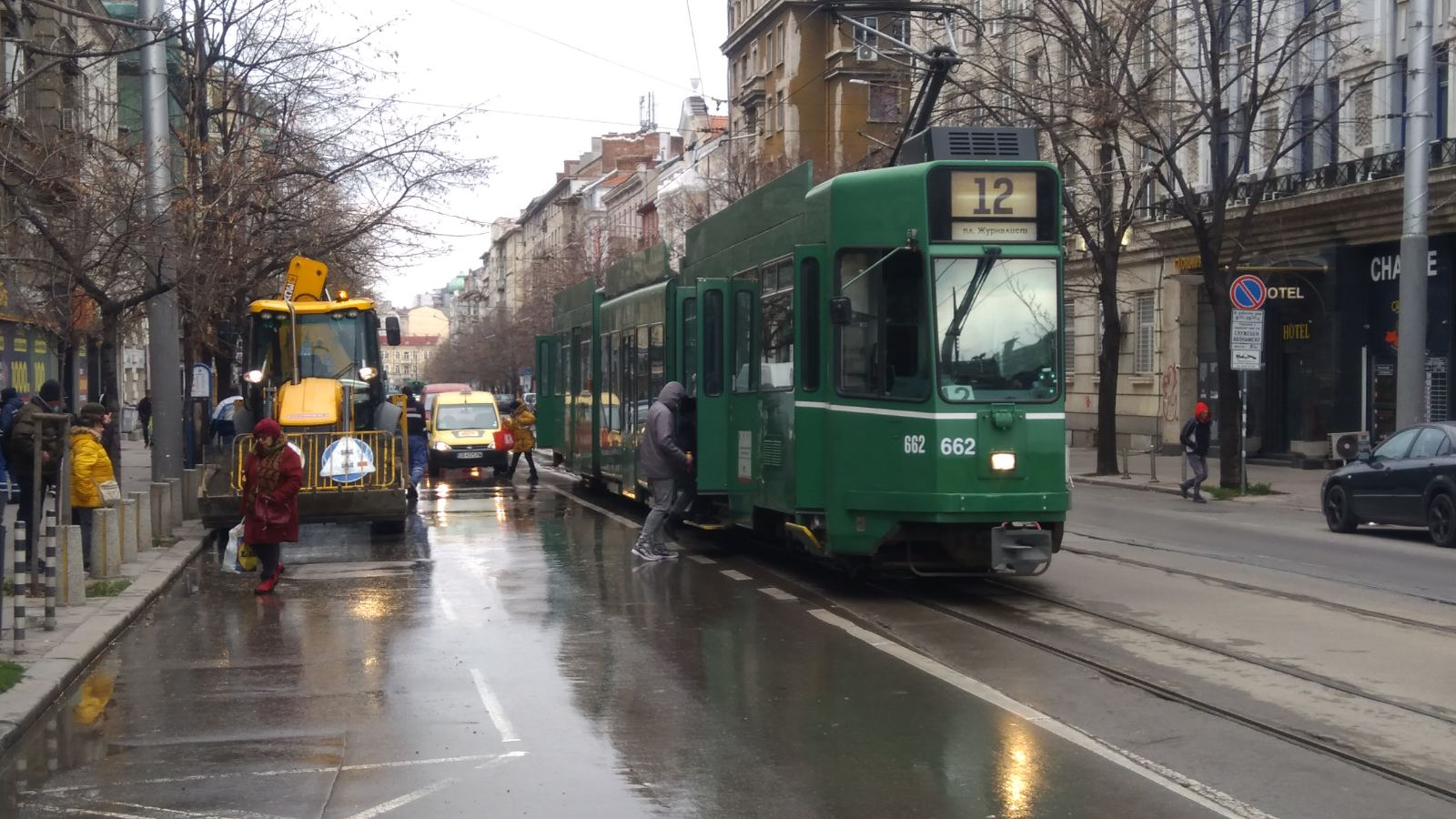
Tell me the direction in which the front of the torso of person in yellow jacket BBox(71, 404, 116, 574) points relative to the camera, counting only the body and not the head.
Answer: to the viewer's right

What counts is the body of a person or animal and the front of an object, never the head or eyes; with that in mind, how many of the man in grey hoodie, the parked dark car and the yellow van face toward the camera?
1

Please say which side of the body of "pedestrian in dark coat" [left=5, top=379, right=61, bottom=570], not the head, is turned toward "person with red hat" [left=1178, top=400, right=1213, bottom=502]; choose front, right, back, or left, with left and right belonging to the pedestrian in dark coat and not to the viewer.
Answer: front

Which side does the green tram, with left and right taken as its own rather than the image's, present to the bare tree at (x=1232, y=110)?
left

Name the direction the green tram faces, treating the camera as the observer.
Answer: facing the viewer and to the right of the viewer

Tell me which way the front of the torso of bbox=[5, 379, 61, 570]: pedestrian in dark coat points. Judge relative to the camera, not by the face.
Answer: to the viewer's right

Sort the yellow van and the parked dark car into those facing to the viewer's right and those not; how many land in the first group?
0

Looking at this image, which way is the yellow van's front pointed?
toward the camera

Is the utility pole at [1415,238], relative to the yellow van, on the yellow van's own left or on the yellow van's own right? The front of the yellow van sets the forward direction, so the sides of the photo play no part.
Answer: on the yellow van's own left

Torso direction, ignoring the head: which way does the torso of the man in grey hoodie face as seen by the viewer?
to the viewer's right

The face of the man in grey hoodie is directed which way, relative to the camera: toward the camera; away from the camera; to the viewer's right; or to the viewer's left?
to the viewer's right

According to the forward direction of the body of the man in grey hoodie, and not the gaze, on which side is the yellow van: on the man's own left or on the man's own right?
on the man's own left

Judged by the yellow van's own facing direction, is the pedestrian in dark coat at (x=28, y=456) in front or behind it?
in front

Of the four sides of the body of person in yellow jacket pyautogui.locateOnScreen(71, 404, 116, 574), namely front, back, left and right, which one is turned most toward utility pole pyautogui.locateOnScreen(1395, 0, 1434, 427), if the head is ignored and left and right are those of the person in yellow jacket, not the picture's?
front
